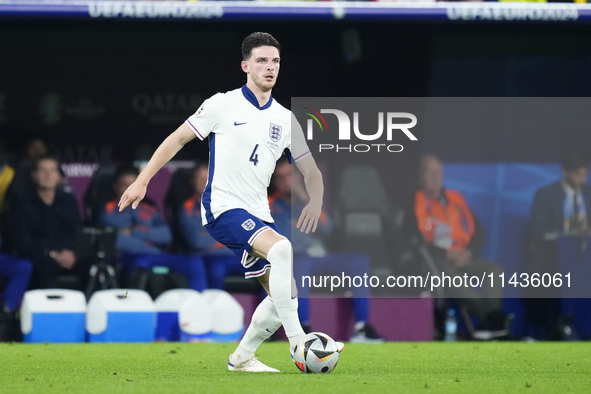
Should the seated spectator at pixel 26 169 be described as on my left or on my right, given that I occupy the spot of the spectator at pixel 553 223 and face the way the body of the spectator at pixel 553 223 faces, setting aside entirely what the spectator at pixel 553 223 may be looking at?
on my right

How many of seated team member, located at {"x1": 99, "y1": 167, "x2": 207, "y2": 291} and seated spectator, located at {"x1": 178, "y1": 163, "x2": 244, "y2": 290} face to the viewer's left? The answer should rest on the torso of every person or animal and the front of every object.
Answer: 0

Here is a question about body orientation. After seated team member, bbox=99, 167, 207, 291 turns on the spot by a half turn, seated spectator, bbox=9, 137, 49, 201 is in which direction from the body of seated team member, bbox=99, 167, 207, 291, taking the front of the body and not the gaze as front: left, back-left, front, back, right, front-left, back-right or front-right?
front-left

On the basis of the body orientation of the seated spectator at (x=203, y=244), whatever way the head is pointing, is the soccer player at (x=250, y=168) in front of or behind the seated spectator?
in front

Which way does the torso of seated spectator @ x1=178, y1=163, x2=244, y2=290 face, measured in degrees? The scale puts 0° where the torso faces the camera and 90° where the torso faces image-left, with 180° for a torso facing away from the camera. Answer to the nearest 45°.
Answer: approximately 315°

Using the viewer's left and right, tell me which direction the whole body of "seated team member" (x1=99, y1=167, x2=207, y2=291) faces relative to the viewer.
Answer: facing the viewer and to the right of the viewer
